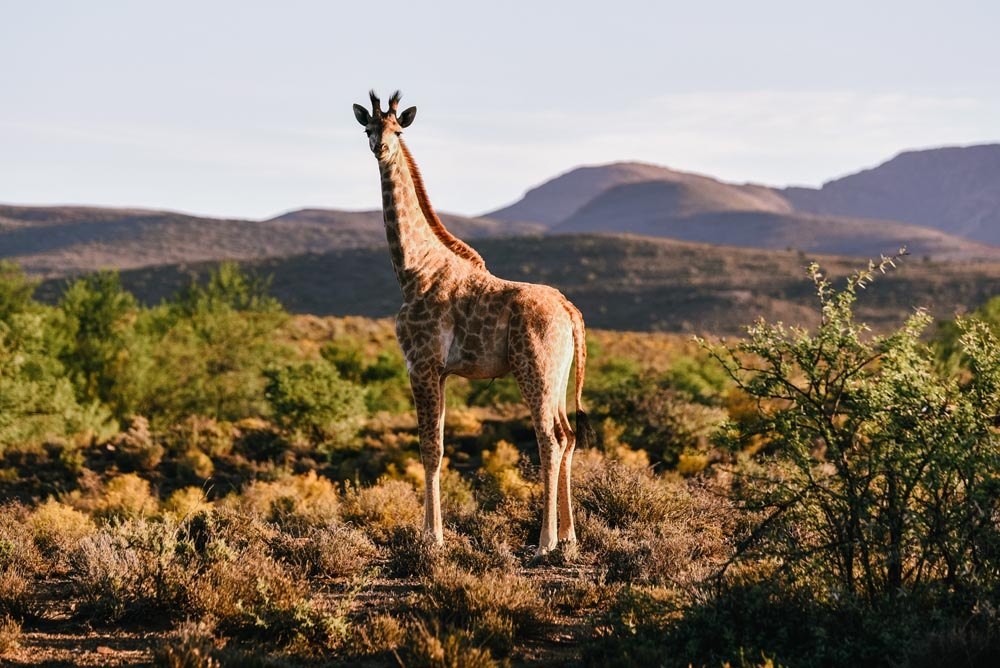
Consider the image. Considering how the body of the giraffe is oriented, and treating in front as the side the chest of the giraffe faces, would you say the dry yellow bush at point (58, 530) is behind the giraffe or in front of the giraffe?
in front

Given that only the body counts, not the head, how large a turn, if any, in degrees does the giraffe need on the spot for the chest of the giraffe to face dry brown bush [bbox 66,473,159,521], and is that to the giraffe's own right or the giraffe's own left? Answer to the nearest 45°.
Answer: approximately 45° to the giraffe's own right

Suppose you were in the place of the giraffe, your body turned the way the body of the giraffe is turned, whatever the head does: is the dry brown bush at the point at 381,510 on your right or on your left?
on your right

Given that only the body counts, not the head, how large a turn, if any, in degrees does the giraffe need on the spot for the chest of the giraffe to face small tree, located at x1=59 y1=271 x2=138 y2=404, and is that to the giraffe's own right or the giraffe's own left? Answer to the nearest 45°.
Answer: approximately 45° to the giraffe's own right

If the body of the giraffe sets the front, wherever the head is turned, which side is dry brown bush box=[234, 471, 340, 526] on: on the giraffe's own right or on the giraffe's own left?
on the giraffe's own right

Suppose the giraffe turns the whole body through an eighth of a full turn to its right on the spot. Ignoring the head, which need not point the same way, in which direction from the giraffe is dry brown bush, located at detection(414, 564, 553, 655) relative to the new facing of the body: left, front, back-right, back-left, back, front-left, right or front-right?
back-left

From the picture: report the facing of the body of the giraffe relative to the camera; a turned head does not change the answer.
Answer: to the viewer's left
